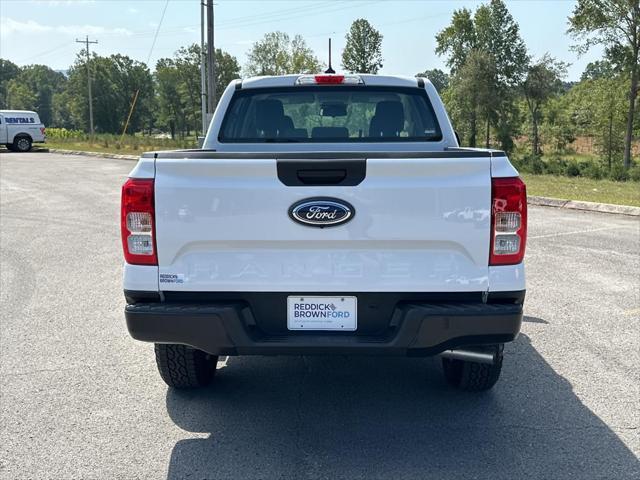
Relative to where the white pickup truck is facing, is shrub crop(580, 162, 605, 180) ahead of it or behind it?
ahead

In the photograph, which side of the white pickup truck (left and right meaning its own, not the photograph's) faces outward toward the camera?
back

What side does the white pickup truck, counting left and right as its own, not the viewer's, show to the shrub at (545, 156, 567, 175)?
front

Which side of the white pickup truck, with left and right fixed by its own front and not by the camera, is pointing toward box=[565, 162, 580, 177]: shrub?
front
